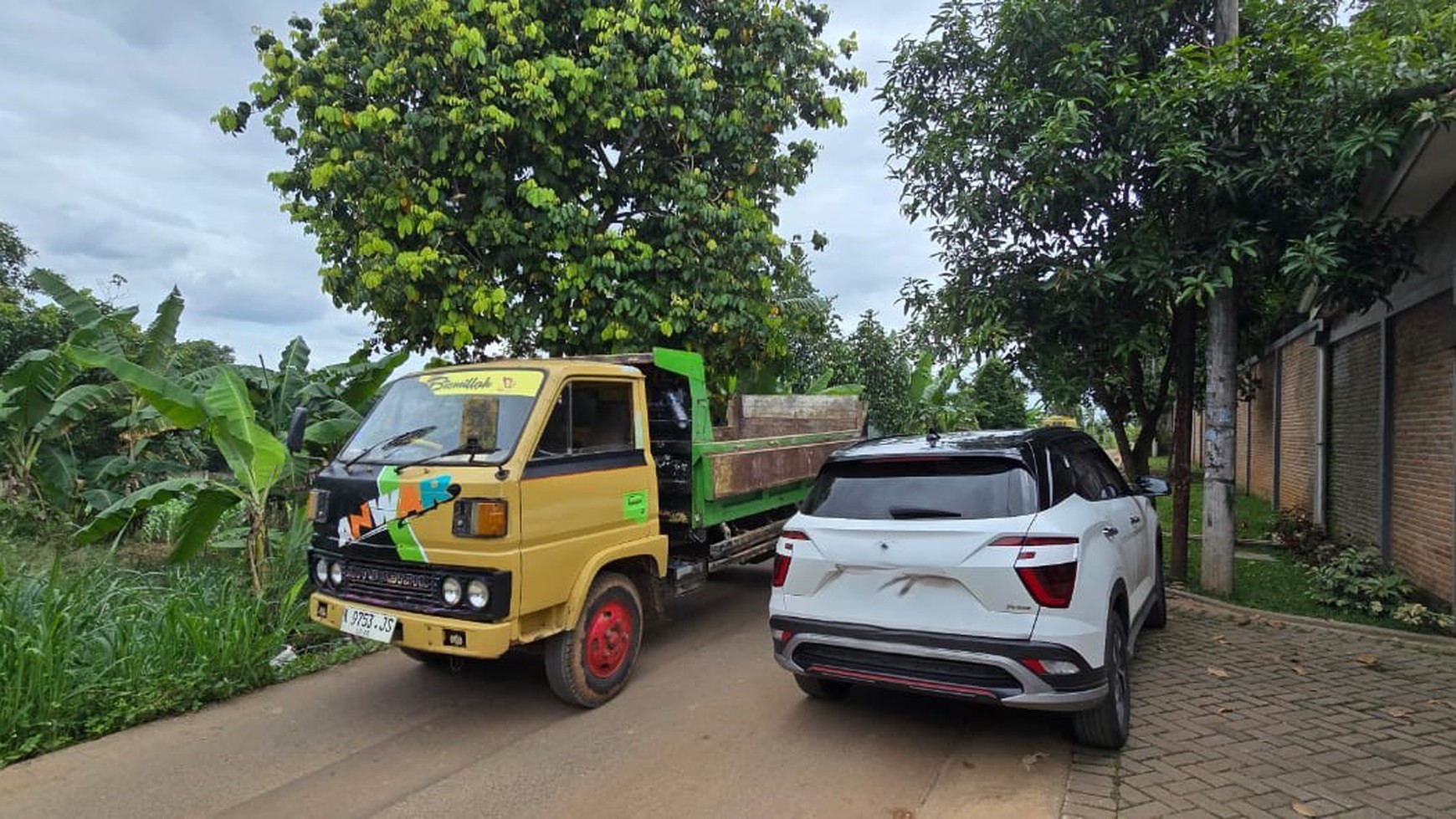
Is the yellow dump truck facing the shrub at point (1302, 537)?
no

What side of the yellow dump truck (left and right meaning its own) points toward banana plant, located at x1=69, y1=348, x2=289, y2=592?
right

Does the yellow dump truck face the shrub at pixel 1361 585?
no

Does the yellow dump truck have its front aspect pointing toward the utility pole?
no

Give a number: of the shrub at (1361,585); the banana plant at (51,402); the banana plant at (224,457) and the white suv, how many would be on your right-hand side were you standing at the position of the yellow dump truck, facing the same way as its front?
2

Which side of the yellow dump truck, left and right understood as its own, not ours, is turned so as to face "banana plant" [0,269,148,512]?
right

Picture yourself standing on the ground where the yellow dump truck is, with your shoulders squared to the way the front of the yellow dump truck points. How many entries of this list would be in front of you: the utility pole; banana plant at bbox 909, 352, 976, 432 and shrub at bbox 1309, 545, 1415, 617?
0

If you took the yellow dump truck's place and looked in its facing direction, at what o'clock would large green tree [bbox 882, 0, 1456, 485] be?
The large green tree is roughly at 7 o'clock from the yellow dump truck.

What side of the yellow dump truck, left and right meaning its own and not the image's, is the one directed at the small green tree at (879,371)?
back

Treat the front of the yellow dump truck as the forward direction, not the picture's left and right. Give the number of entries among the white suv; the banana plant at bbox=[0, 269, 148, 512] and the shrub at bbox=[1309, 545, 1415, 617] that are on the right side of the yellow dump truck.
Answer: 1

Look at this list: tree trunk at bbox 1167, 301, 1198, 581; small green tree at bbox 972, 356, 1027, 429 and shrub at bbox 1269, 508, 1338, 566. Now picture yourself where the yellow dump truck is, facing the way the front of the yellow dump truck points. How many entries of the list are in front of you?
0

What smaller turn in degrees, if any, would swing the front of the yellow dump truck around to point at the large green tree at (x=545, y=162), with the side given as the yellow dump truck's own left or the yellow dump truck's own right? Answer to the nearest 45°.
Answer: approximately 135° to the yellow dump truck's own right

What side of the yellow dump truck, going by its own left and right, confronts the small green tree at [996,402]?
back

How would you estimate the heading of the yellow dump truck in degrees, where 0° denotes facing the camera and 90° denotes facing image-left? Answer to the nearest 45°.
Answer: approximately 45°

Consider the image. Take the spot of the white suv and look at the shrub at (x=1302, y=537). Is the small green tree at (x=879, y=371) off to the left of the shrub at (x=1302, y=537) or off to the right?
left

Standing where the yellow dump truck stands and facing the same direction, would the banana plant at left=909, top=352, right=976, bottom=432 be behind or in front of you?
behind
